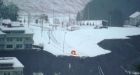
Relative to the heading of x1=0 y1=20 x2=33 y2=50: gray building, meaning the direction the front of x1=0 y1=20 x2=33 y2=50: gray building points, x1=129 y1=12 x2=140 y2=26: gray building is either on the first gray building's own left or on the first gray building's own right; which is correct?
on the first gray building's own left

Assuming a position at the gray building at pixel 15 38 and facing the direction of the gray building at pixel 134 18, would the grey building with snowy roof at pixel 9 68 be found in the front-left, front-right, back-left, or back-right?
back-right
